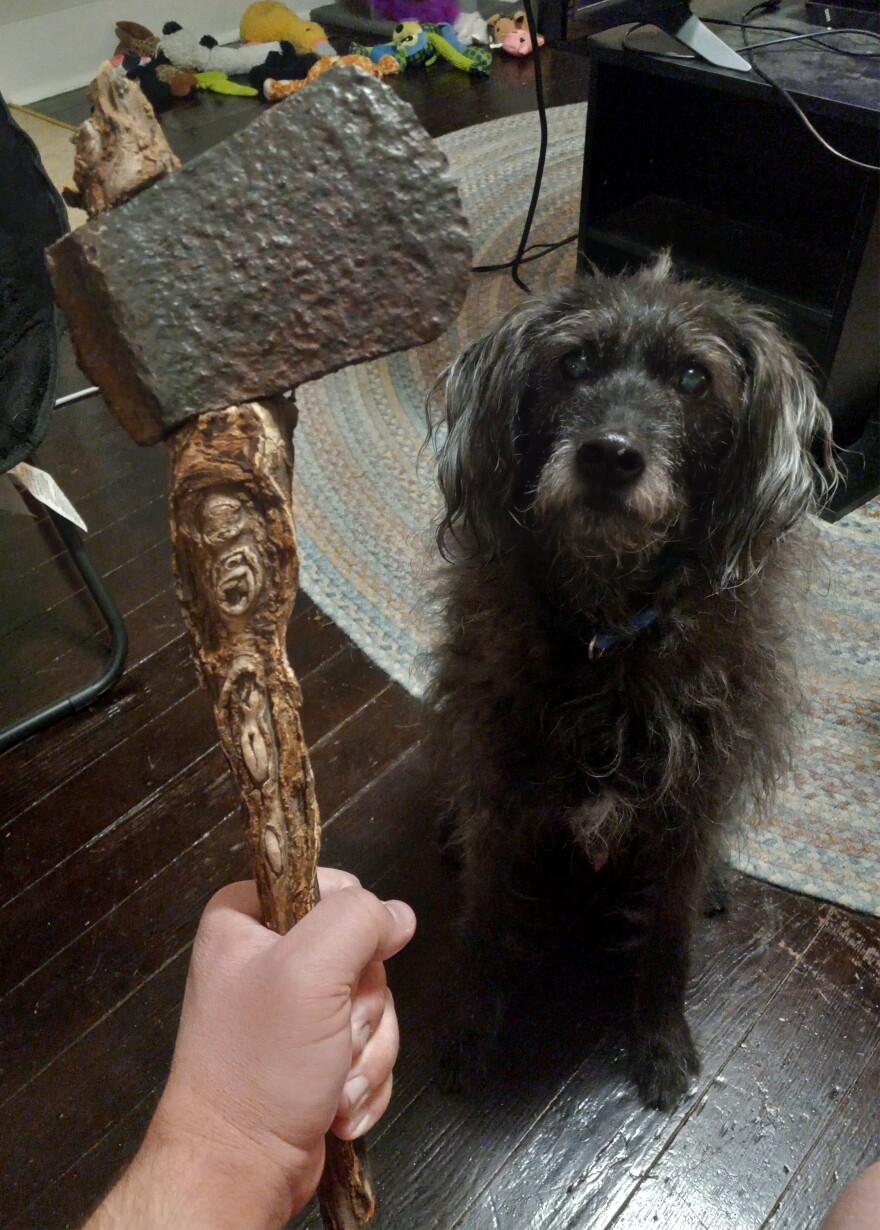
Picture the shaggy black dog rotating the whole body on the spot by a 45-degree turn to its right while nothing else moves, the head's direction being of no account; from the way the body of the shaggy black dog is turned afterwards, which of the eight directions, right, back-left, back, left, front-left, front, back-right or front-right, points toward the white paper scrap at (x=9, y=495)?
front-right

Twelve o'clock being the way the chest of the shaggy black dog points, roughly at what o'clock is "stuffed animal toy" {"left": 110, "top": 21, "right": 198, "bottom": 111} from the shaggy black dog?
The stuffed animal toy is roughly at 5 o'clock from the shaggy black dog.

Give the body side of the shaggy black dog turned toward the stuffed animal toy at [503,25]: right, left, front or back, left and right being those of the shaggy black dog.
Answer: back

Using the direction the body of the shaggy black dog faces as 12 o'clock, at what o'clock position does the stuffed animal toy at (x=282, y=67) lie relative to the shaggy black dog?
The stuffed animal toy is roughly at 5 o'clock from the shaggy black dog.

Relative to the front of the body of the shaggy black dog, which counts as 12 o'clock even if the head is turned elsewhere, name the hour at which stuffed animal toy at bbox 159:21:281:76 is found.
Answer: The stuffed animal toy is roughly at 5 o'clock from the shaggy black dog.

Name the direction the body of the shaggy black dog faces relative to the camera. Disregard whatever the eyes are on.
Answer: toward the camera

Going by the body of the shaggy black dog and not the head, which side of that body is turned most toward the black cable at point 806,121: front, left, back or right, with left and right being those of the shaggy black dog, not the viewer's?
back

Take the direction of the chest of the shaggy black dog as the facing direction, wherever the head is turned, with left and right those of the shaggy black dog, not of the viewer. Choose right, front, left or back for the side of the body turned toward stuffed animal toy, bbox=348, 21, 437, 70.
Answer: back

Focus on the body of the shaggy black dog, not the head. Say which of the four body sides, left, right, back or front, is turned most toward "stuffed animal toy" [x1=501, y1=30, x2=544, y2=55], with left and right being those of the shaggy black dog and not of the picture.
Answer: back

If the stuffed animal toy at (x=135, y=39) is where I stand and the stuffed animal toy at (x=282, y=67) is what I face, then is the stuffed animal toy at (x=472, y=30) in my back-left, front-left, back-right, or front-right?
front-left

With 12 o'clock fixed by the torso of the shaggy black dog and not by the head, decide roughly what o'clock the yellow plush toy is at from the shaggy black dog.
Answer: The yellow plush toy is roughly at 5 o'clock from the shaggy black dog.

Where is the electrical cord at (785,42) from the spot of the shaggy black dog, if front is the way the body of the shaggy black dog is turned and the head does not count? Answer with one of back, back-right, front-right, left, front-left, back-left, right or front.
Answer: back

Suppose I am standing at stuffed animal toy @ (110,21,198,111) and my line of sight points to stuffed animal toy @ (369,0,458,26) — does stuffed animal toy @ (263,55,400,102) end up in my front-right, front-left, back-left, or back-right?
front-right

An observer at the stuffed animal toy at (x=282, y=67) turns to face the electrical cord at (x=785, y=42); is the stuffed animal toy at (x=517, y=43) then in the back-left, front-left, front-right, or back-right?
front-left
